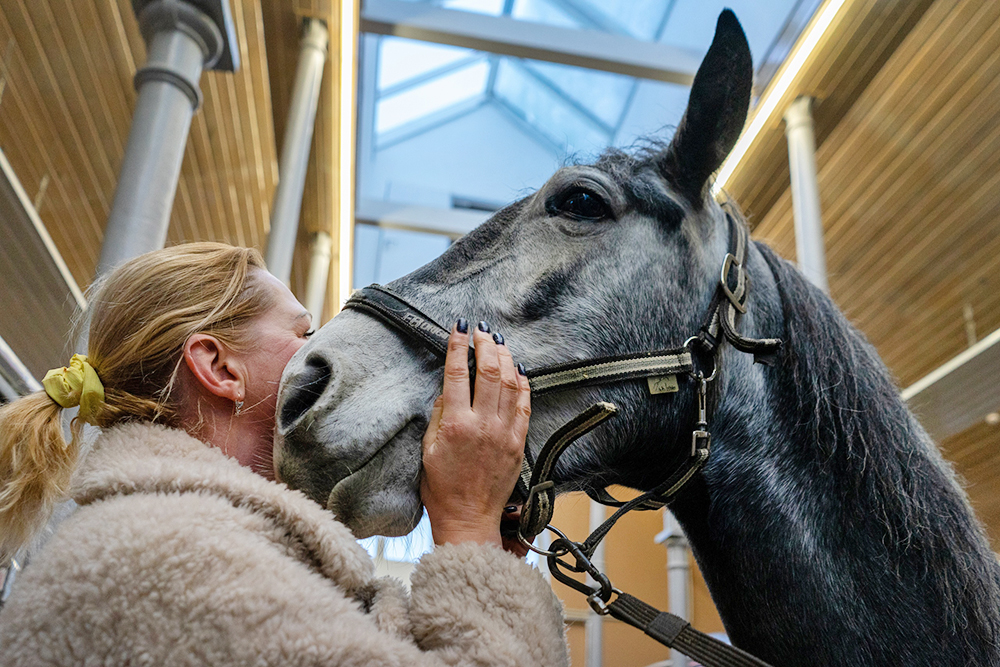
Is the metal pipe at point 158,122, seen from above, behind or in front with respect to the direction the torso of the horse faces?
in front

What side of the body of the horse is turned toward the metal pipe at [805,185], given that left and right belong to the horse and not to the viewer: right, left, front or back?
right

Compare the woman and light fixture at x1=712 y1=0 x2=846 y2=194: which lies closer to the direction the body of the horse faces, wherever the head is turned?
the woman

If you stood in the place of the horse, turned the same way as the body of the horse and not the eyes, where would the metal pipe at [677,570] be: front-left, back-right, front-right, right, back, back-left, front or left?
right

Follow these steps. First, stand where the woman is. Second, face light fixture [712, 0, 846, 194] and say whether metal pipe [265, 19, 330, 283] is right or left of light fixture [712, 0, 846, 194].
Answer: left

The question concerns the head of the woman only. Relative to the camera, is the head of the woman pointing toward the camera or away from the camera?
away from the camera

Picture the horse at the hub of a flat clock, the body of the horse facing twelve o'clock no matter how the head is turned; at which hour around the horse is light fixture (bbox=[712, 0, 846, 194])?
The light fixture is roughly at 3 o'clock from the horse.

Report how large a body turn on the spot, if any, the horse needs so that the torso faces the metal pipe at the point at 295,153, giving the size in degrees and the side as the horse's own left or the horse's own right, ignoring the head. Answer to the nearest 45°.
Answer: approximately 45° to the horse's own right

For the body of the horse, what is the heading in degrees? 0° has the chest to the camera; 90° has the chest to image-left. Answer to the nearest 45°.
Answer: approximately 90°

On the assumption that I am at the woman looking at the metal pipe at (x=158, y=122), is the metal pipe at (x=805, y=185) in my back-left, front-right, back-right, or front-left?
front-right

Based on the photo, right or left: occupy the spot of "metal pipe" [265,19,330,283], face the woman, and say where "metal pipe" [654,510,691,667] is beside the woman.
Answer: left
